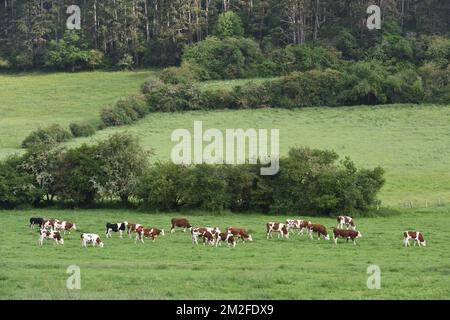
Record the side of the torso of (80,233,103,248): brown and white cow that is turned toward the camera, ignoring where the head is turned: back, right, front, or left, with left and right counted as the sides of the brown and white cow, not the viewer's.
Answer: right

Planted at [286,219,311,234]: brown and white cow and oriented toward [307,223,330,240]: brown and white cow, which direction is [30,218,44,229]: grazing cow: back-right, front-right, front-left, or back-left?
back-right

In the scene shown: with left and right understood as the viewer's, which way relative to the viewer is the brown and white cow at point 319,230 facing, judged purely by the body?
facing to the right of the viewer

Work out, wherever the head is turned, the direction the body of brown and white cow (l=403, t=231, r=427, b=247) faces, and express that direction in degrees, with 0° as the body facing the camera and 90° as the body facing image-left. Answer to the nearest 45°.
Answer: approximately 270°

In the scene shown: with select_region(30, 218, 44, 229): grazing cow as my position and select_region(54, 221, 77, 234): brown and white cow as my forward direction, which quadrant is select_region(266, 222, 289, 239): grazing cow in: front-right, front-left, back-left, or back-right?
front-left

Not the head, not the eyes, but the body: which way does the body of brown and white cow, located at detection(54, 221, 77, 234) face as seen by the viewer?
to the viewer's right
